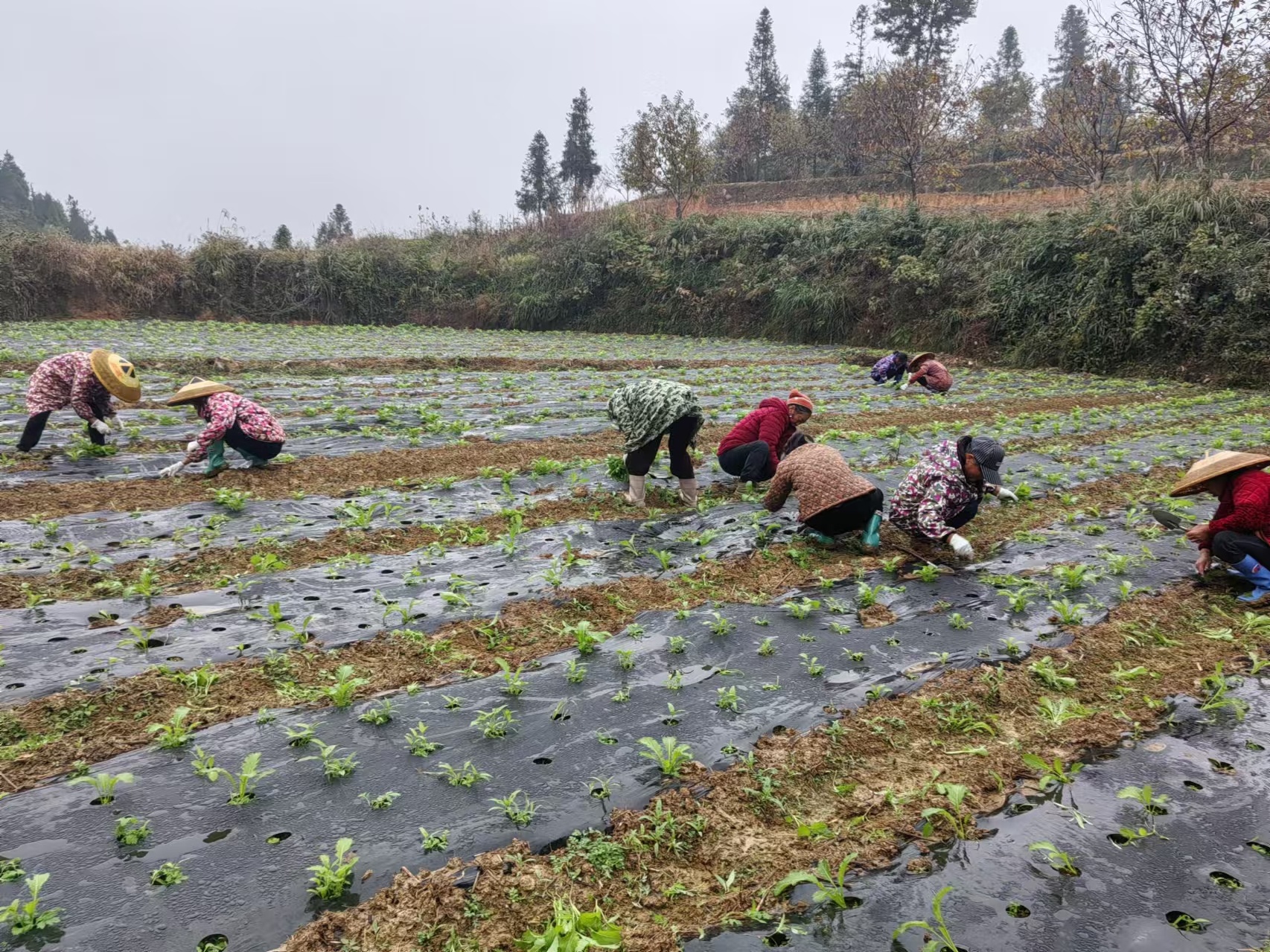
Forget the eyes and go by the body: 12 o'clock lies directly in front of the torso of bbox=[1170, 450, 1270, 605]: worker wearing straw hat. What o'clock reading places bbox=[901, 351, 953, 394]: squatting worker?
The squatting worker is roughly at 2 o'clock from the worker wearing straw hat.

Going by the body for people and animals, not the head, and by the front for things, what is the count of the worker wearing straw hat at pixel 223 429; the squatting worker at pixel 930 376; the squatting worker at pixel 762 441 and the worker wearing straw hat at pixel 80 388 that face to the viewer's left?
2

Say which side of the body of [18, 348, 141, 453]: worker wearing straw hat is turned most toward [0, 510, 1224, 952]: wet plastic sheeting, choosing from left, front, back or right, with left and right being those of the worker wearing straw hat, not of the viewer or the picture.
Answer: right

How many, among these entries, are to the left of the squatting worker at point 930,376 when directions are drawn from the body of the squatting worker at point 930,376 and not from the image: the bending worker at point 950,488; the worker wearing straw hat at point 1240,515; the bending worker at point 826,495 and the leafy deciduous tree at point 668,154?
3

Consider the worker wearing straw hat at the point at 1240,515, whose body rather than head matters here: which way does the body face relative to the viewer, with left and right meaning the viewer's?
facing to the left of the viewer

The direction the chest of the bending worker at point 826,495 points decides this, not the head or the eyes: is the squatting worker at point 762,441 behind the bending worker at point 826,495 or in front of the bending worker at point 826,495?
in front

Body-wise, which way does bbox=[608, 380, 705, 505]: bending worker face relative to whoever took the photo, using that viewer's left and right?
facing away from the viewer and to the left of the viewer

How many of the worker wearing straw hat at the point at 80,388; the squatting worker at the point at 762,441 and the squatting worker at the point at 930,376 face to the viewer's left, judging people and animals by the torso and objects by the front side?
1

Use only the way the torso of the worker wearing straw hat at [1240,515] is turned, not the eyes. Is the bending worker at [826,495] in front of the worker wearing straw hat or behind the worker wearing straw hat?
in front

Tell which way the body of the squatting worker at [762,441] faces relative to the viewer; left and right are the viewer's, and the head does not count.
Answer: facing to the right of the viewer

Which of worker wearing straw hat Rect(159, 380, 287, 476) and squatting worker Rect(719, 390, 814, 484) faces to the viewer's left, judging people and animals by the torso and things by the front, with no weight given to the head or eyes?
the worker wearing straw hat

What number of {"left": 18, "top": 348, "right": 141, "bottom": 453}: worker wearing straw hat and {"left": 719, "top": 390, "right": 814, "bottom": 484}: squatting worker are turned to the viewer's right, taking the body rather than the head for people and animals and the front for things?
2

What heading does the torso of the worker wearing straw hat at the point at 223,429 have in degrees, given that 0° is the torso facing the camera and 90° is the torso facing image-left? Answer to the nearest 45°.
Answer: approximately 90°

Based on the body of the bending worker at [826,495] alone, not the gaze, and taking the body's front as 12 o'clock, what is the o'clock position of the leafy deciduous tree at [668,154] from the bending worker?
The leafy deciduous tree is roughly at 1 o'clock from the bending worker.

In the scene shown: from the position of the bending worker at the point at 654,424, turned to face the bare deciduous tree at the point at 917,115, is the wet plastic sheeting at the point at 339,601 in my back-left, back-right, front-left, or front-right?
back-left

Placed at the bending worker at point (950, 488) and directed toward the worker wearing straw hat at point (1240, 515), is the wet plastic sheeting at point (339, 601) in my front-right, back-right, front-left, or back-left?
back-right
